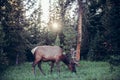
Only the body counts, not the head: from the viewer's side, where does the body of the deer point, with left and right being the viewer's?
facing to the right of the viewer
